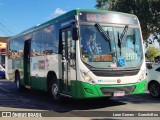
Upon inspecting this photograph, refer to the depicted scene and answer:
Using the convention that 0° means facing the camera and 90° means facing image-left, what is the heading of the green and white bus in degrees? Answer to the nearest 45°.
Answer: approximately 315°

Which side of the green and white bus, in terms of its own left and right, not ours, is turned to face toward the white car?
left
